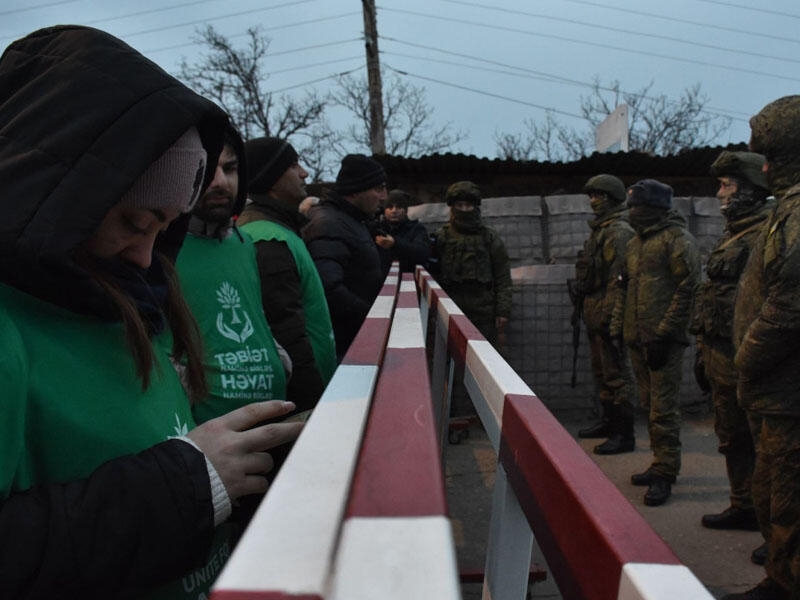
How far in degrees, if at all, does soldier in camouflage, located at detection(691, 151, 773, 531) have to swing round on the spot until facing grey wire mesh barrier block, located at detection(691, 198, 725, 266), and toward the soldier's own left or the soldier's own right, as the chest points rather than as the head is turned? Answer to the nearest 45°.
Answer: approximately 90° to the soldier's own right

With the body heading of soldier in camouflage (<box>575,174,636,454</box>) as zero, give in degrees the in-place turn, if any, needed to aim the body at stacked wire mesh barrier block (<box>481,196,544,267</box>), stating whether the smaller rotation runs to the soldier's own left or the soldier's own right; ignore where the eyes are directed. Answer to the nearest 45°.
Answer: approximately 45° to the soldier's own right

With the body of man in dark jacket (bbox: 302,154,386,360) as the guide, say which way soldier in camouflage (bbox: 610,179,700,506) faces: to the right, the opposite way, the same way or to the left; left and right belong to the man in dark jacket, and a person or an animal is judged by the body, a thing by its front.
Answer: the opposite way

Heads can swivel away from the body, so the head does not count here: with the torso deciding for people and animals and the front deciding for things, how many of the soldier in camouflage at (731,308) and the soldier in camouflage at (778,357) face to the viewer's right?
0

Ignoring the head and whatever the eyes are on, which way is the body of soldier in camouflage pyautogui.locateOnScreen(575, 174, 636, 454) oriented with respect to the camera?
to the viewer's left

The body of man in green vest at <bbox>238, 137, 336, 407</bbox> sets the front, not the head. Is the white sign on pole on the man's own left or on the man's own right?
on the man's own left

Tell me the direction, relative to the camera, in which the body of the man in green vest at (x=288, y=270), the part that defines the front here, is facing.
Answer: to the viewer's right

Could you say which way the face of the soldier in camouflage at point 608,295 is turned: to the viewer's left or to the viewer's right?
to the viewer's left

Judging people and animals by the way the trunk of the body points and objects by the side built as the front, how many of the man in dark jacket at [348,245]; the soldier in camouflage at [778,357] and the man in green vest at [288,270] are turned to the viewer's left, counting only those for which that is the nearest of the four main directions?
1

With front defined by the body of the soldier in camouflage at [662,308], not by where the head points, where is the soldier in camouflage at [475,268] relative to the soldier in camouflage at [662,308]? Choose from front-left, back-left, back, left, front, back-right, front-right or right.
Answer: right

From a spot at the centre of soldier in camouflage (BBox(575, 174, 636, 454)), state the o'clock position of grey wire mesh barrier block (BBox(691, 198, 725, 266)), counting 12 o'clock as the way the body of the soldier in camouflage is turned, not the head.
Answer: The grey wire mesh barrier block is roughly at 4 o'clock from the soldier in camouflage.

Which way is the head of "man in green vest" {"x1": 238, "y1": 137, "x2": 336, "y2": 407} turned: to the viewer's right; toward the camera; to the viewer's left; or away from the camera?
to the viewer's right

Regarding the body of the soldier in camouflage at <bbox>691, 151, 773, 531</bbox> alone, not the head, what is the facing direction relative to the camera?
to the viewer's left

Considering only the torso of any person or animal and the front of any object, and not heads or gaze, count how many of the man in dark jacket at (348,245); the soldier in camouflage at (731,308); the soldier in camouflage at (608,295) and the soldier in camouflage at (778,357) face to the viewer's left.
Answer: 3

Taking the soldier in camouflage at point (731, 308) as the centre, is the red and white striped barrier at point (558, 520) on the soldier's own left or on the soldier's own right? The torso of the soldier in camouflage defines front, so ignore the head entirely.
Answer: on the soldier's own left

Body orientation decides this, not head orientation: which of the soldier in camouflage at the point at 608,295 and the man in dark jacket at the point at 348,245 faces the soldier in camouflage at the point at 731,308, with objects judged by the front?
the man in dark jacket

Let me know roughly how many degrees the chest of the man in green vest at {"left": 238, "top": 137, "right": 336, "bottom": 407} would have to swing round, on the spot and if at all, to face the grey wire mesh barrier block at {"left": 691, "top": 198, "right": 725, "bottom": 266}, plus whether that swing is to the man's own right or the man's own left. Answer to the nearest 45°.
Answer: approximately 45° to the man's own left

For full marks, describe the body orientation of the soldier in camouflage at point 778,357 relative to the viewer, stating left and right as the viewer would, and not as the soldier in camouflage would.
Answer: facing to the left of the viewer

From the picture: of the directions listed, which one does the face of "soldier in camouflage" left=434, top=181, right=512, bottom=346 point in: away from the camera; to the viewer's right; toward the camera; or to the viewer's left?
toward the camera

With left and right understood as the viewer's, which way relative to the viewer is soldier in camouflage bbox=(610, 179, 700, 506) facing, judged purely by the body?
facing the viewer and to the left of the viewer
